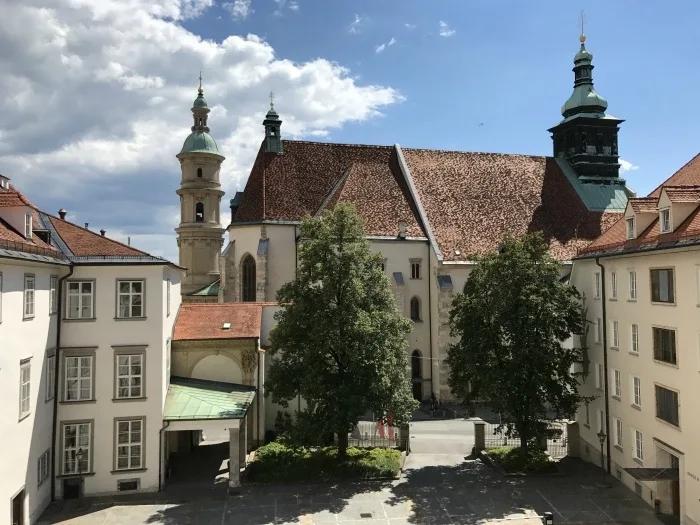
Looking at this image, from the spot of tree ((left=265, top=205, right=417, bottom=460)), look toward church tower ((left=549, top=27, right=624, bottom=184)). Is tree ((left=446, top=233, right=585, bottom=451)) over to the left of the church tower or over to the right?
right
